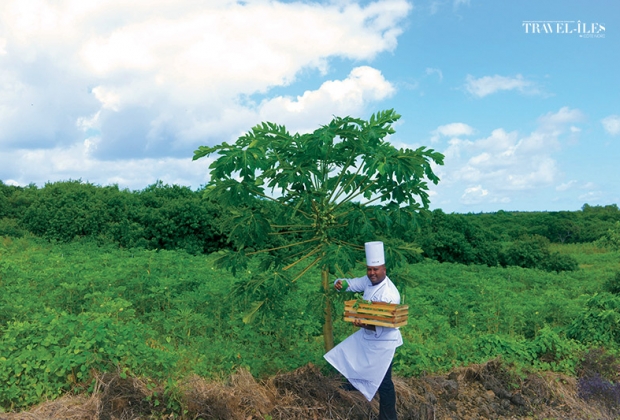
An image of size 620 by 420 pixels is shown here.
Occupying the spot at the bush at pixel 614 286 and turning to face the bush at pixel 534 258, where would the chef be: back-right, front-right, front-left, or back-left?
back-left

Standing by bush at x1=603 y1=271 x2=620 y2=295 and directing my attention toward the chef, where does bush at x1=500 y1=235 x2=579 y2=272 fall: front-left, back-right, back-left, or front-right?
back-right

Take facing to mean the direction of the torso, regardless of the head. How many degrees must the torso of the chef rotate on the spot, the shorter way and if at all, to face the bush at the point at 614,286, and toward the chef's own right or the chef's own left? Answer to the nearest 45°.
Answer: approximately 180°
